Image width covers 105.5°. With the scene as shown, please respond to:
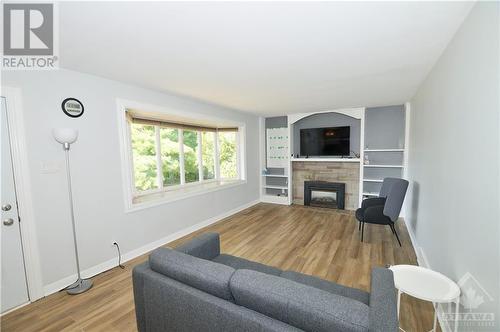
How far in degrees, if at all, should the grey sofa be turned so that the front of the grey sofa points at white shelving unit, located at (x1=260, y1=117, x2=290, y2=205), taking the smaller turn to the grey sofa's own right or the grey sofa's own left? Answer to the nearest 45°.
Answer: approximately 45° to the grey sofa's own left

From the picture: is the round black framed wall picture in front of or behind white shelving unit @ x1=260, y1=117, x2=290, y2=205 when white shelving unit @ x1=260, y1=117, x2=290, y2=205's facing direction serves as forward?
in front

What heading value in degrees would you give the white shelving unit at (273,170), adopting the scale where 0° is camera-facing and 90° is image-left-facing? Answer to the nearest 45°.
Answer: approximately 0°

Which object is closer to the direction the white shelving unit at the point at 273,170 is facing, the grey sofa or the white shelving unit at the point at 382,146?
the grey sofa

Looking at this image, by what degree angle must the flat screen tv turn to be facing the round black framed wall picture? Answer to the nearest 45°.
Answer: approximately 45° to its right

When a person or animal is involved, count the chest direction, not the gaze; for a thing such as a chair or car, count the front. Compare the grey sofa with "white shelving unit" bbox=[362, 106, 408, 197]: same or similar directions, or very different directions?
very different directions

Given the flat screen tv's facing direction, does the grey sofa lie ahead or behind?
ahead

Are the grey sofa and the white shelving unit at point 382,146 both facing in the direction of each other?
yes

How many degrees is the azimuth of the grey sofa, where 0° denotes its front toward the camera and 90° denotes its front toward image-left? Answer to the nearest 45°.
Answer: approximately 225°

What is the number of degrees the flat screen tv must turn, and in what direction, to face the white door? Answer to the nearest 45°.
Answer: approximately 45° to its right
